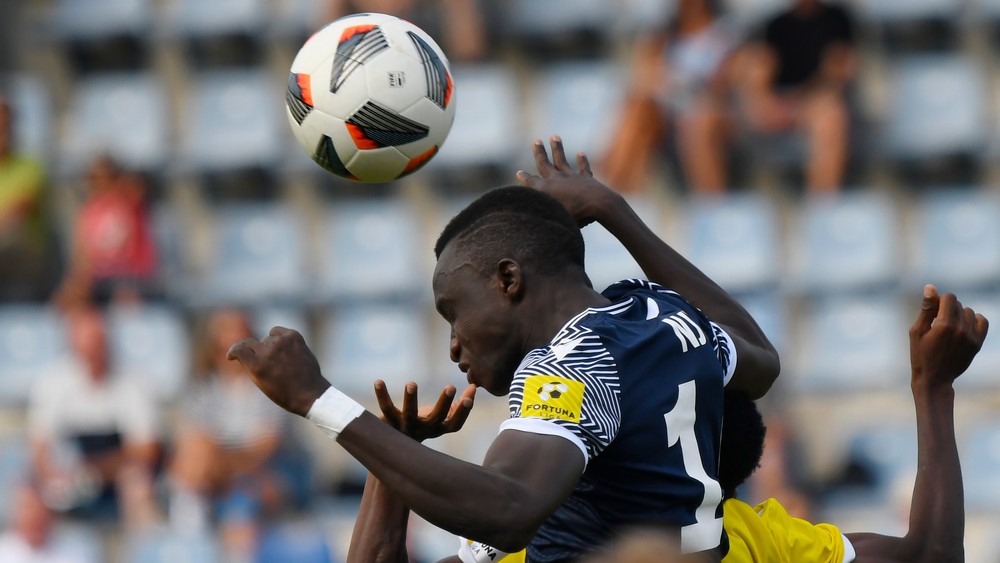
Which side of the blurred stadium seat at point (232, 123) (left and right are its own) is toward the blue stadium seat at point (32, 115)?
right

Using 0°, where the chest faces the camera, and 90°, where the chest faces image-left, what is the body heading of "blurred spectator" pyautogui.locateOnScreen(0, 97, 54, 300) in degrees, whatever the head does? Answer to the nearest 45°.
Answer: approximately 0°

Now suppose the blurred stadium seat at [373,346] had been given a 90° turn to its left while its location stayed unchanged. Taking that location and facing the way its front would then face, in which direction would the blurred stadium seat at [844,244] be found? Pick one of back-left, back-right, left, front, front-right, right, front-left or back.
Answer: front

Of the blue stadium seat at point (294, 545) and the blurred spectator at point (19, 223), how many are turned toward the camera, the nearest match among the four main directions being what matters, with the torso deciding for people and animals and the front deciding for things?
2

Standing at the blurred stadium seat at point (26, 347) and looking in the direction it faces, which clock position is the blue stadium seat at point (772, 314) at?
The blue stadium seat is roughly at 10 o'clock from the blurred stadium seat.

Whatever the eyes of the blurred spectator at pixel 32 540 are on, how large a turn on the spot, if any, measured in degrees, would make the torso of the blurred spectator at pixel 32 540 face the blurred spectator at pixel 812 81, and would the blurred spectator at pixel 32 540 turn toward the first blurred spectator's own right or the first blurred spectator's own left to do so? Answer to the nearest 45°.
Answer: approximately 90° to the first blurred spectator's own left

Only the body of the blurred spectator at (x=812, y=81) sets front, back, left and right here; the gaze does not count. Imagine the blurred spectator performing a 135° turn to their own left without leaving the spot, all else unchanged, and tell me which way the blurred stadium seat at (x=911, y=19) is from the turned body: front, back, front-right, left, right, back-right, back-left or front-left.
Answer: front
